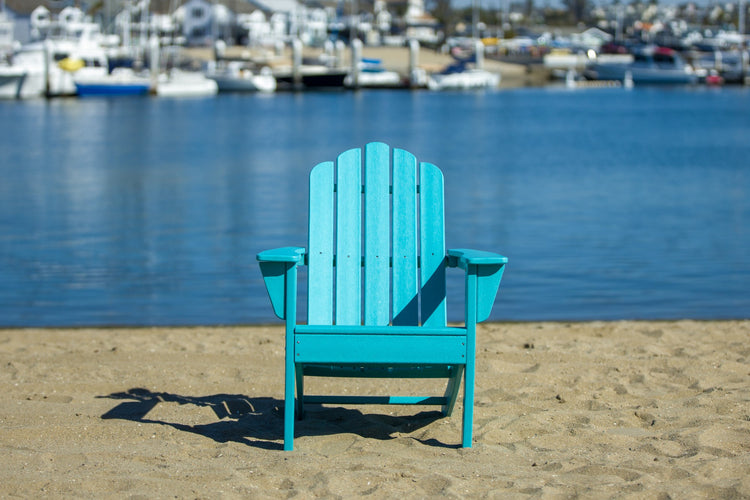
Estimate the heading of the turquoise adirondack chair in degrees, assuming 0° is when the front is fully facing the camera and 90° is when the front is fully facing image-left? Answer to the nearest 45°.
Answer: approximately 0°
